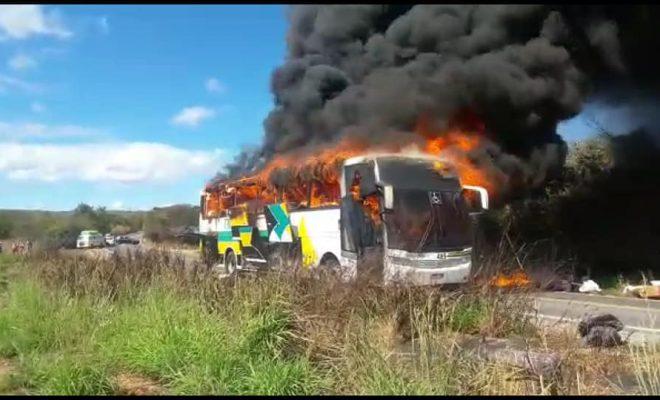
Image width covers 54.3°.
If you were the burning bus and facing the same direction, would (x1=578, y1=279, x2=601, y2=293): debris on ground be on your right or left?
on your left

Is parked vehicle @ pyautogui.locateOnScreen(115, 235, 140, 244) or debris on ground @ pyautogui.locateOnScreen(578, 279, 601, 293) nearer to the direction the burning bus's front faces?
the debris on ground

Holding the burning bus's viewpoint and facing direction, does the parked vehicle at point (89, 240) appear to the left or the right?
on its right

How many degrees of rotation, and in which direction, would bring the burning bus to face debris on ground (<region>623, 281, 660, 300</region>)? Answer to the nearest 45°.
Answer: approximately 45° to its left

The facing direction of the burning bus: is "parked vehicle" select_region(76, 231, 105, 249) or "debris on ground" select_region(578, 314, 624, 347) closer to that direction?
the debris on ground

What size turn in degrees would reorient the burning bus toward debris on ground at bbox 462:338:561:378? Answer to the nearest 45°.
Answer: approximately 45° to its right

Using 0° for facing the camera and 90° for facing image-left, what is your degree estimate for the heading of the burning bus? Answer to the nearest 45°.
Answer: approximately 315°

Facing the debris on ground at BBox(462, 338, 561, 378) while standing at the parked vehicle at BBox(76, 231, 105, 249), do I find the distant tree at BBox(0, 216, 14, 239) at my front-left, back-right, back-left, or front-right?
back-right

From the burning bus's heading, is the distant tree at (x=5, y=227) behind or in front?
behind

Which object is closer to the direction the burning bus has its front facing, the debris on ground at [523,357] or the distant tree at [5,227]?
the debris on ground

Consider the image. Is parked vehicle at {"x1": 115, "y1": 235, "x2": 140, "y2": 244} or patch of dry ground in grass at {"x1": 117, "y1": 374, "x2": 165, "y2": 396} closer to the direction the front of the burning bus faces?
the patch of dry ground in grass

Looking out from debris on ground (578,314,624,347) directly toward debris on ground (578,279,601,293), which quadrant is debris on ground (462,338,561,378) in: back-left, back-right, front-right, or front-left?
back-left
